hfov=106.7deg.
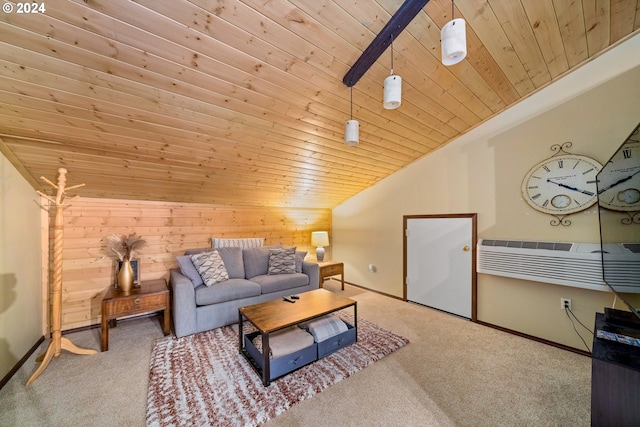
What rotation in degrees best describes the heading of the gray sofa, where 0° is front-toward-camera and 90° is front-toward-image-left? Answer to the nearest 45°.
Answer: approximately 315°

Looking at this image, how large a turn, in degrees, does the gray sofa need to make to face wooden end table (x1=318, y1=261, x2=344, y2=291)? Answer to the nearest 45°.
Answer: approximately 90° to its left

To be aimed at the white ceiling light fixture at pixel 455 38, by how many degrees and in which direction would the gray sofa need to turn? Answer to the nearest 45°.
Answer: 0° — it already faces it

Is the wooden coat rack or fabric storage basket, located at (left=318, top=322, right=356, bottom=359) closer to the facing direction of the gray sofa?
the fabric storage basket

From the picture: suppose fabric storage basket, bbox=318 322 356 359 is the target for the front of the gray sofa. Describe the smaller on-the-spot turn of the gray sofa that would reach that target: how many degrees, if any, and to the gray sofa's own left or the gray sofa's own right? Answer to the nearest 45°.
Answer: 0° — it already faces it

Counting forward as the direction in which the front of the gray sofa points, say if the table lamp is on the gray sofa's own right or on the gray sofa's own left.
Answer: on the gray sofa's own left

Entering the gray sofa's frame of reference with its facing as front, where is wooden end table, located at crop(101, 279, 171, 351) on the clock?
The wooden end table is roughly at 4 o'clock from the gray sofa.

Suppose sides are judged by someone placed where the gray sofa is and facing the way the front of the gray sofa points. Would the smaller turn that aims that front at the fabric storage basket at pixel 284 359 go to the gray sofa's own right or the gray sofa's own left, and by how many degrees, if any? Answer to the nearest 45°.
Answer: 0° — it already faces it

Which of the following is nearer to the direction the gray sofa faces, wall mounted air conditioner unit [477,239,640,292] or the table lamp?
the wall mounted air conditioner unit
